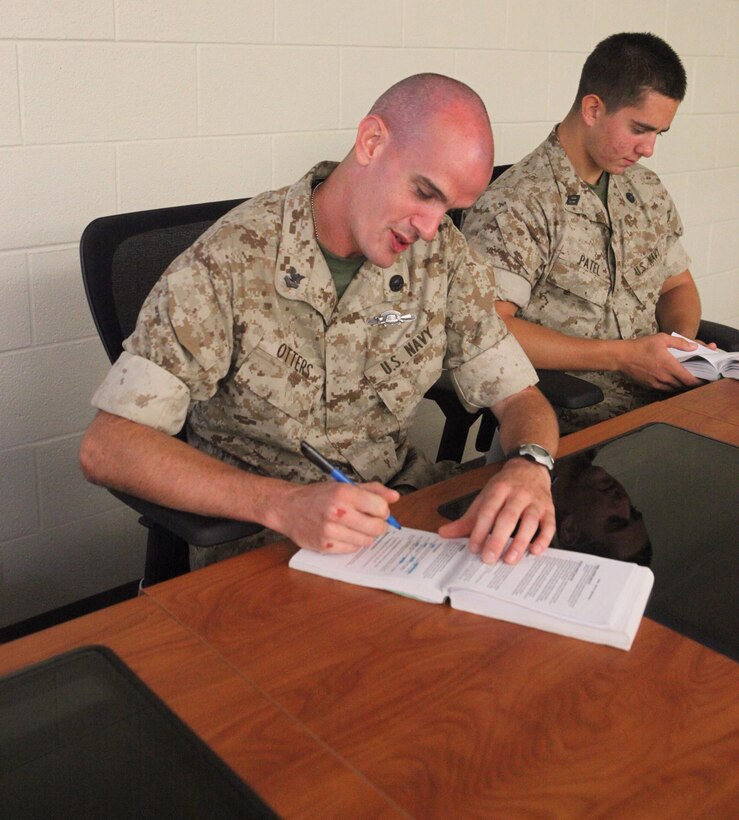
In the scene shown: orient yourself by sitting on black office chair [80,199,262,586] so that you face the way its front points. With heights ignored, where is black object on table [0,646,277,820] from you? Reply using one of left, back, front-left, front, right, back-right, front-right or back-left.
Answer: front-right

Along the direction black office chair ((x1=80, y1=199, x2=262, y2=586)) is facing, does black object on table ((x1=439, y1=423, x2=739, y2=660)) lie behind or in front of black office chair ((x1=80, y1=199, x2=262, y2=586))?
in front

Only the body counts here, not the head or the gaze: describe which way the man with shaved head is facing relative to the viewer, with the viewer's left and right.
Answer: facing the viewer and to the right of the viewer

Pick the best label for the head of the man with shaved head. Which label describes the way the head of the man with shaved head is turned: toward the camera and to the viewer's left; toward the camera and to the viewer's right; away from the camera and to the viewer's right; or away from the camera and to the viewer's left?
toward the camera and to the viewer's right

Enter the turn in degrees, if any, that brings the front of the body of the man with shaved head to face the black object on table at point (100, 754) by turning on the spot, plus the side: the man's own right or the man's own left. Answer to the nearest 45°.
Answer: approximately 45° to the man's own right
